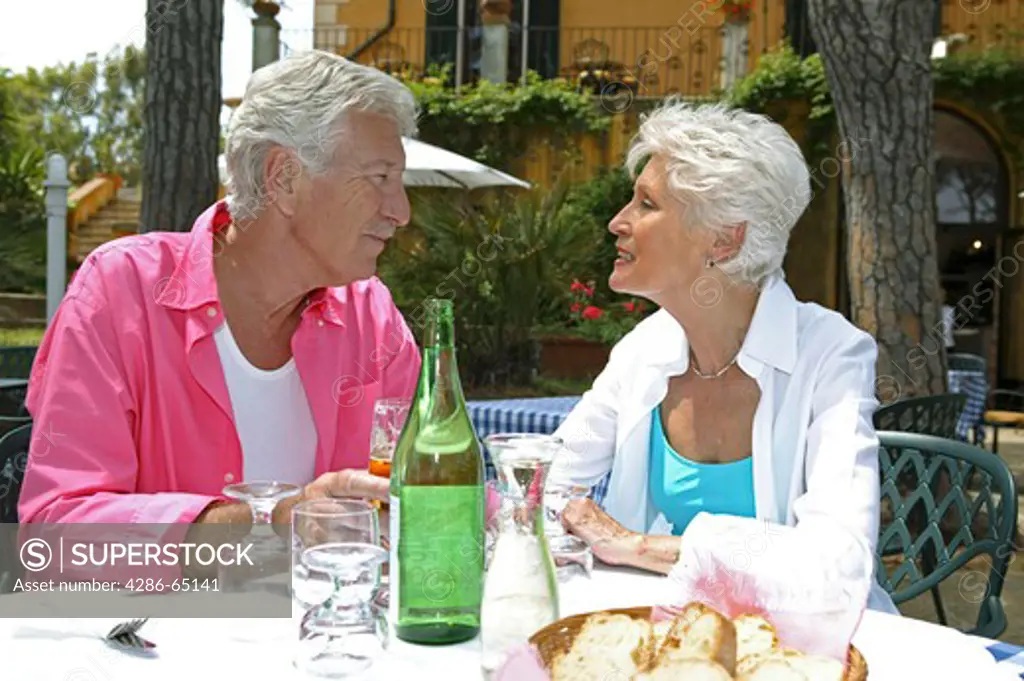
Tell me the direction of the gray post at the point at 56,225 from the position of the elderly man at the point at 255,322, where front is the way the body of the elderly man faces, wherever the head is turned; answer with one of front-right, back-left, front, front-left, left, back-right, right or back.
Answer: back-left

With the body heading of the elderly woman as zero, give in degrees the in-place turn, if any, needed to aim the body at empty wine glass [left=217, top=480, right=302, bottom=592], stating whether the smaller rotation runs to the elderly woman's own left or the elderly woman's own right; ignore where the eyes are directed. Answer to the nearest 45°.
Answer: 0° — they already face it

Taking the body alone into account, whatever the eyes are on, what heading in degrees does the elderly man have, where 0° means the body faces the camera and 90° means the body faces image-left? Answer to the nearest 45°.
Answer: approximately 315°

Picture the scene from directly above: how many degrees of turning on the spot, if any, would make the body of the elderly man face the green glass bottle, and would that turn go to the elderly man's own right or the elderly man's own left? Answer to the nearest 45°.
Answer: approximately 45° to the elderly man's own right

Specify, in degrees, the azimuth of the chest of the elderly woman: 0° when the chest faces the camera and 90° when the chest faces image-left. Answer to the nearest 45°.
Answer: approximately 45°

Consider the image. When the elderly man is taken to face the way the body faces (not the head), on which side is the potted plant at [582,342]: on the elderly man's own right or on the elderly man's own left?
on the elderly man's own left

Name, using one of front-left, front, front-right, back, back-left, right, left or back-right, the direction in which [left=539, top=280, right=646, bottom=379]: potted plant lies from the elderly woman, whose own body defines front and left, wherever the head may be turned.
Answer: back-right

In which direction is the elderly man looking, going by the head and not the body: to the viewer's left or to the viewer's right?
to the viewer's right

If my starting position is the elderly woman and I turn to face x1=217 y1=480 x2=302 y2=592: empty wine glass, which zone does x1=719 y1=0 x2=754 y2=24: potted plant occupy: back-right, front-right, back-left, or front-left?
back-right

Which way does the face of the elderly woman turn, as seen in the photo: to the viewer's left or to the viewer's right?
to the viewer's left

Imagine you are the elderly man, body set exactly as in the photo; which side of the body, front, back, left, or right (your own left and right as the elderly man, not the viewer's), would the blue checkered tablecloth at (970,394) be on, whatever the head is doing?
left

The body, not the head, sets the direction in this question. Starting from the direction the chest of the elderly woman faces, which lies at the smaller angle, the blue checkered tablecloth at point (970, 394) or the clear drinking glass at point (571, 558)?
the clear drinking glass
